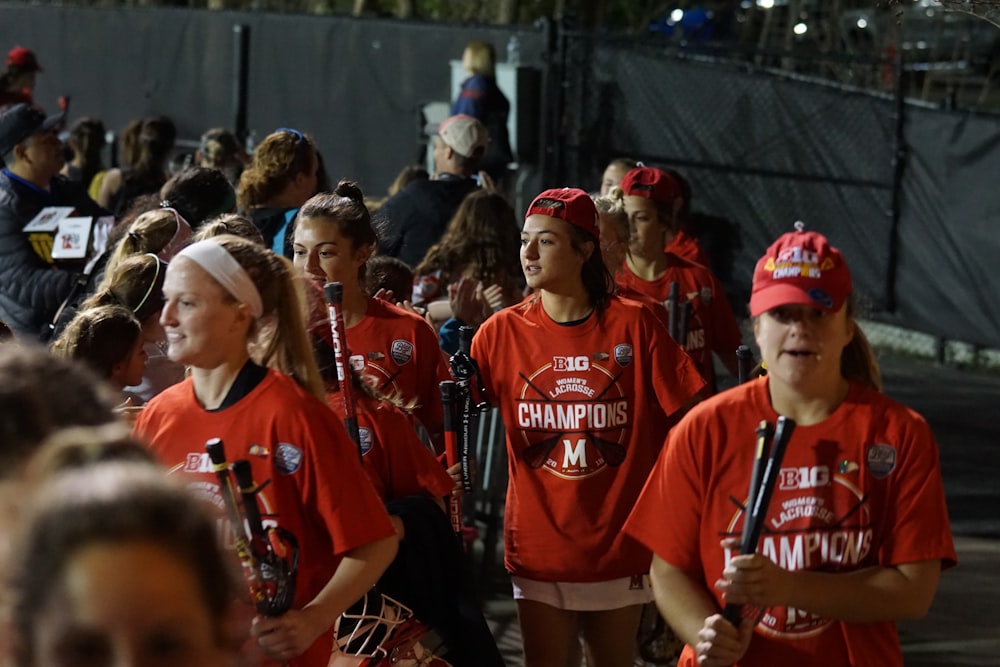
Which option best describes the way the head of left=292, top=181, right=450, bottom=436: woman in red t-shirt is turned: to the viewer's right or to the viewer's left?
to the viewer's left

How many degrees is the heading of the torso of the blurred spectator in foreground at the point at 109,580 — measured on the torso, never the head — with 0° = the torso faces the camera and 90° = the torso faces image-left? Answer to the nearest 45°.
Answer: approximately 0°

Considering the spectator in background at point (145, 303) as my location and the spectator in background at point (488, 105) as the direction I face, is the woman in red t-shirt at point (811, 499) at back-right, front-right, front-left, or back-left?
back-right

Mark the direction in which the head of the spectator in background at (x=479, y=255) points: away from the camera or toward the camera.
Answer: away from the camera

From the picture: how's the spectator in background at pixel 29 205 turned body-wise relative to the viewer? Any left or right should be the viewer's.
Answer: facing to the right of the viewer

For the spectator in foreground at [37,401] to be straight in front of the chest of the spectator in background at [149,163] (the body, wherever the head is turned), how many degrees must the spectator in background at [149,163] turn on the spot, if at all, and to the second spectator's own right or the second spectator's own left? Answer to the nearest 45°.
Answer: approximately 135° to the second spectator's own left
